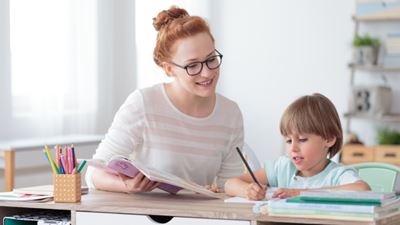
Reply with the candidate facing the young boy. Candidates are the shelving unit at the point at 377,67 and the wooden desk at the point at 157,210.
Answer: the shelving unit

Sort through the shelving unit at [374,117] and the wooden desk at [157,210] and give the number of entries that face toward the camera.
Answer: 2

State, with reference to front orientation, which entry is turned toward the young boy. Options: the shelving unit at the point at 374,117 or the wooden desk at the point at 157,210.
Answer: the shelving unit

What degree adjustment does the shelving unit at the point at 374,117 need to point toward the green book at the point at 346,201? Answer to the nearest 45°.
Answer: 0° — it already faces it

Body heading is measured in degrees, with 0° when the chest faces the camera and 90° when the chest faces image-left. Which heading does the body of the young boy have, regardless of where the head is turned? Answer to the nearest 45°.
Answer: approximately 45°

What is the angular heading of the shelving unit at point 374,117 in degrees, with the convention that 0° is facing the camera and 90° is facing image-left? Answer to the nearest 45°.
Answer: approximately 0°

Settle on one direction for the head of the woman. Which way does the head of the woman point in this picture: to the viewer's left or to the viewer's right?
to the viewer's right

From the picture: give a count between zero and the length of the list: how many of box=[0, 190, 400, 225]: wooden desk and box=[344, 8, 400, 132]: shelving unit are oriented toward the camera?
2

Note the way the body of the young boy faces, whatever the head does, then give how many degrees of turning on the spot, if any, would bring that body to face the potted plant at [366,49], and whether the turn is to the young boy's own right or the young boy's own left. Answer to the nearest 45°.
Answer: approximately 135° to the young boy's own right
